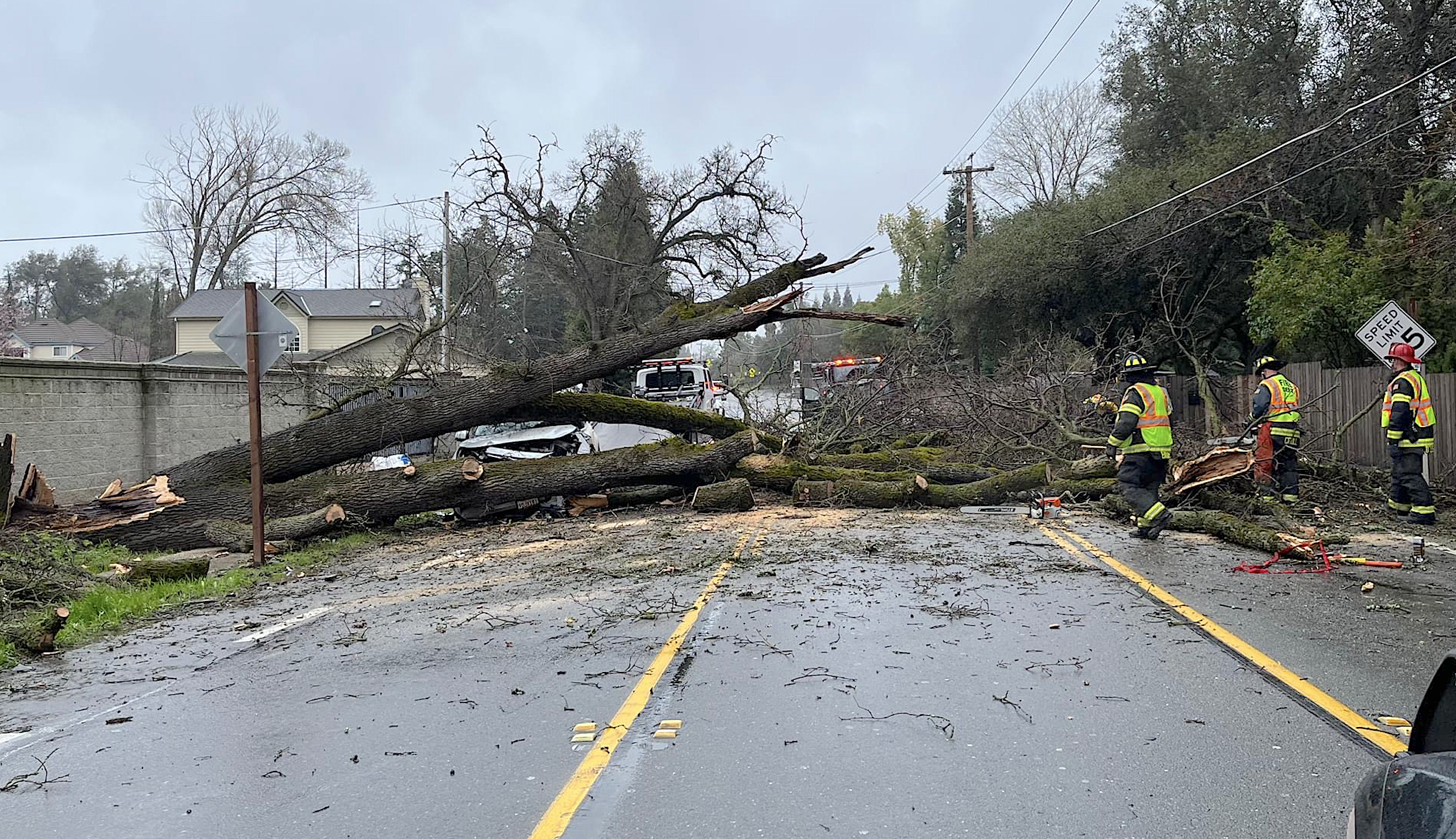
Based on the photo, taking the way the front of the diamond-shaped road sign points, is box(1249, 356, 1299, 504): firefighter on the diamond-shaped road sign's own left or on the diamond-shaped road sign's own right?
on the diamond-shaped road sign's own right

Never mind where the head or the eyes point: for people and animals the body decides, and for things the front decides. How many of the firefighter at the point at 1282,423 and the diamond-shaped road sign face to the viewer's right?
0

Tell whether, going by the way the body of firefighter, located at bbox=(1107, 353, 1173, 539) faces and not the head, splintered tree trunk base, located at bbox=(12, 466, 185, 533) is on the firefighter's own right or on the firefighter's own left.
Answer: on the firefighter's own left

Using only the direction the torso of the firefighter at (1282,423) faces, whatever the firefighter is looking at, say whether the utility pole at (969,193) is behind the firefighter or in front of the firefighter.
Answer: in front

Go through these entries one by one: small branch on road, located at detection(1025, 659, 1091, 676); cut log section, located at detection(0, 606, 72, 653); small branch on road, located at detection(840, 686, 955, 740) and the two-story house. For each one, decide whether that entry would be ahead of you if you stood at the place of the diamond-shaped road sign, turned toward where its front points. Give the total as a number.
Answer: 1

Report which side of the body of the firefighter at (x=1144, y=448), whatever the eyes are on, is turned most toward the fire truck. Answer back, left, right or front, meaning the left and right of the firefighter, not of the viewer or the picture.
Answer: front

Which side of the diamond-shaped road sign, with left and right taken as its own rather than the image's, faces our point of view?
back

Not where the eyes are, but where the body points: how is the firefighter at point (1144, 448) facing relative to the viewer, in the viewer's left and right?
facing away from the viewer and to the left of the viewer

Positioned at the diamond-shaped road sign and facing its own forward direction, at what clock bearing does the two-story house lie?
The two-story house is roughly at 12 o'clock from the diamond-shaped road sign.

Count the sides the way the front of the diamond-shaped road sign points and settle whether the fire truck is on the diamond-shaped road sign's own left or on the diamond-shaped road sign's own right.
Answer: on the diamond-shaped road sign's own right

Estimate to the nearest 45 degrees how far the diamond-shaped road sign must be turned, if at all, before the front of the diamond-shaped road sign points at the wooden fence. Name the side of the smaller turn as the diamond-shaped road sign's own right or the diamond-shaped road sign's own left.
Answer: approximately 90° to the diamond-shaped road sign's own right
